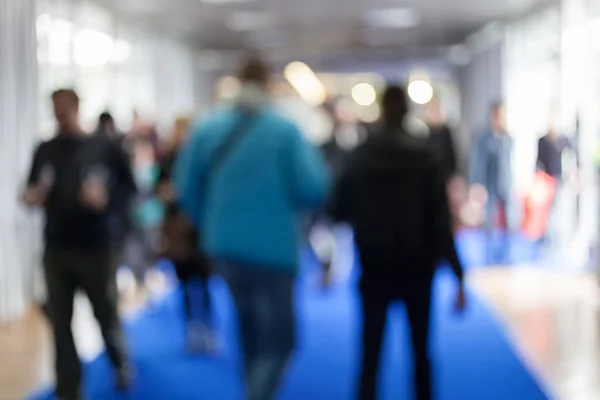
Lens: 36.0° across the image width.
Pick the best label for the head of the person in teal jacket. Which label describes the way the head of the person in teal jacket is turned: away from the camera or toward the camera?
away from the camera

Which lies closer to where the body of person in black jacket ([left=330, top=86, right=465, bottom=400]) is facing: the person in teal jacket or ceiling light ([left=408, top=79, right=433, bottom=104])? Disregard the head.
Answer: the ceiling light

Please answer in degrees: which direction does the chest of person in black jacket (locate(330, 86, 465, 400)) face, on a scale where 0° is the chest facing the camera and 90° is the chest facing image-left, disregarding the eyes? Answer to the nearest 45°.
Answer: approximately 180°

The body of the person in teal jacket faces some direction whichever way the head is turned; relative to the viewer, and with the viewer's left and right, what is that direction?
facing away from the viewer

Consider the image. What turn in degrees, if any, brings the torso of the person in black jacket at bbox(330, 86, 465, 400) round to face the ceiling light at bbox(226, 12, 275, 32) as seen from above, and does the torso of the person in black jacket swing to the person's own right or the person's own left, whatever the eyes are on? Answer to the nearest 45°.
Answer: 0° — they already face it

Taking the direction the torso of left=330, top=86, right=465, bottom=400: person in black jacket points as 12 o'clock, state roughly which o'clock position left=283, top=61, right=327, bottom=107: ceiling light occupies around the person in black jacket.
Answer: The ceiling light is roughly at 12 o'clock from the person in black jacket.
